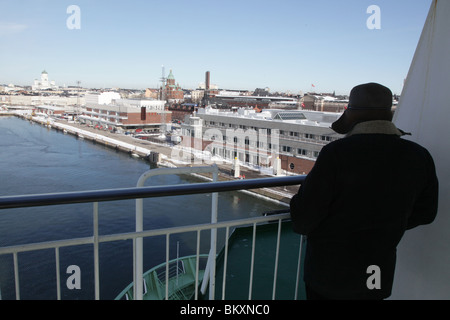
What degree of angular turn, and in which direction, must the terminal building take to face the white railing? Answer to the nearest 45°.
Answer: approximately 45° to its left

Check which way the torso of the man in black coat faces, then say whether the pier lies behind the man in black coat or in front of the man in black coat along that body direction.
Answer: in front

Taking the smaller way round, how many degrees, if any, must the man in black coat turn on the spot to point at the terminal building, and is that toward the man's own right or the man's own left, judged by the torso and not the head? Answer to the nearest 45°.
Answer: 0° — they already face it

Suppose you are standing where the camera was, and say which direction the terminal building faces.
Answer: facing the viewer and to the left of the viewer

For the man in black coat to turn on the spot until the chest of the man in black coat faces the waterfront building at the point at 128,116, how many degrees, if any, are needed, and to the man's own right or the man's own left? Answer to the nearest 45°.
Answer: approximately 45° to the man's own left

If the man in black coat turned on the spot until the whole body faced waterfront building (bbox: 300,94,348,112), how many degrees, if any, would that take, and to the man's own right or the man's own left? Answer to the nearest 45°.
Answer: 0° — they already face it

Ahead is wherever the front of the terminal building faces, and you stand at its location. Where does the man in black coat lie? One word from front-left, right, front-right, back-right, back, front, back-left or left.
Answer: front-left

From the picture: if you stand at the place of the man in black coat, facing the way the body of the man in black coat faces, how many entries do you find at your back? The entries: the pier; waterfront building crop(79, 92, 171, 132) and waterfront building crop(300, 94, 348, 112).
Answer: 0

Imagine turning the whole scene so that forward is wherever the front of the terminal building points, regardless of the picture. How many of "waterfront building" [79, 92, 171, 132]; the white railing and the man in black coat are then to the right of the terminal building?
1

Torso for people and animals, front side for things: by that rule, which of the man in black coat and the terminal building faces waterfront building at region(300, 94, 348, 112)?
the man in black coat

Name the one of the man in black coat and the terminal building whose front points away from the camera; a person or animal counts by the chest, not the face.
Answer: the man in black coat

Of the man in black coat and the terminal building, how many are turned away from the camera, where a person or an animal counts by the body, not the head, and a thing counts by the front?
1

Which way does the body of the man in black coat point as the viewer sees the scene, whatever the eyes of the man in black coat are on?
away from the camera

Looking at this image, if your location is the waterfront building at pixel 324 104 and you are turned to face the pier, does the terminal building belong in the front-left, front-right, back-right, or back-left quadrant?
front-left

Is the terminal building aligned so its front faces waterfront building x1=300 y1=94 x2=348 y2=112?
no

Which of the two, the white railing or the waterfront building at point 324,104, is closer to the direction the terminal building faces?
the white railing
